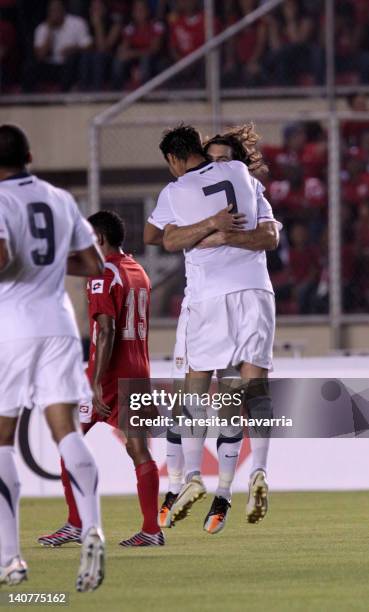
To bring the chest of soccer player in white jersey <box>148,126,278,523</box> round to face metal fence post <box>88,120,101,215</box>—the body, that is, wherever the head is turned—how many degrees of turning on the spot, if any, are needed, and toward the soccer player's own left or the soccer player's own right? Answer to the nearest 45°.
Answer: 0° — they already face it

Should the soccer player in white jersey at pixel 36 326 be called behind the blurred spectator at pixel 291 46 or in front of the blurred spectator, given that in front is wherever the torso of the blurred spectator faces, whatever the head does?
in front

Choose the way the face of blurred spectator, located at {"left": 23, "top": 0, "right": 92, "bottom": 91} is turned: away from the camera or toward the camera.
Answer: toward the camera

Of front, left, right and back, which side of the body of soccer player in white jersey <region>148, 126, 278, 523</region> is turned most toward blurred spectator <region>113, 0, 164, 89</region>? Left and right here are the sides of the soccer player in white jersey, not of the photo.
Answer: front

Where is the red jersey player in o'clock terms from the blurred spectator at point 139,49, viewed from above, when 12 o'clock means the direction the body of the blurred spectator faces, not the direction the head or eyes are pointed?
The red jersey player is roughly at 12 o'clock from the blurred spectator.

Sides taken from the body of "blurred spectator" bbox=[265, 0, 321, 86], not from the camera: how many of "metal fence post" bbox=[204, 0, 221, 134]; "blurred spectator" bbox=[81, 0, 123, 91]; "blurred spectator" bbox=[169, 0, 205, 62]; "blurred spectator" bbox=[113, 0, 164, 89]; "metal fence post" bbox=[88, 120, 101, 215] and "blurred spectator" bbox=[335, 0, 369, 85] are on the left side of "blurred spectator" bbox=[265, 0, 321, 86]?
1

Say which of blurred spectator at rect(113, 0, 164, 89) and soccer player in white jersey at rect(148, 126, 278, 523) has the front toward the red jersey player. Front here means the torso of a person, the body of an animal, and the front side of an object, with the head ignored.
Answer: the blurred spectator

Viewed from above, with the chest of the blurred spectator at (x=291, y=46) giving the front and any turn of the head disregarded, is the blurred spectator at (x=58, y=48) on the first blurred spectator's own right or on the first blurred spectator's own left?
on the first blurred spectator's own right

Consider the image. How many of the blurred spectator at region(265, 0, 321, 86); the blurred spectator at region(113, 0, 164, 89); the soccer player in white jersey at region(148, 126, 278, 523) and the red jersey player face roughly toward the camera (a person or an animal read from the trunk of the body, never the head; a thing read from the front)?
2

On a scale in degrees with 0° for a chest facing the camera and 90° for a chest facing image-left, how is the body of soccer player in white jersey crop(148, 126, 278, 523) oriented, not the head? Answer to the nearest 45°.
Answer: approximately 180°

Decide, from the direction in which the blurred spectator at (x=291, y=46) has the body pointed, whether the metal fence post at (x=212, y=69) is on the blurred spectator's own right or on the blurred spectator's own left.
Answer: on the blurred spectator's own right

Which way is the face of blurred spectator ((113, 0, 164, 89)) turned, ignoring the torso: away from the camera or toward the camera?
toward the camera

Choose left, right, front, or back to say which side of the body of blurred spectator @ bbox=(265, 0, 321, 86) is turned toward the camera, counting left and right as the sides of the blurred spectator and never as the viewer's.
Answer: front

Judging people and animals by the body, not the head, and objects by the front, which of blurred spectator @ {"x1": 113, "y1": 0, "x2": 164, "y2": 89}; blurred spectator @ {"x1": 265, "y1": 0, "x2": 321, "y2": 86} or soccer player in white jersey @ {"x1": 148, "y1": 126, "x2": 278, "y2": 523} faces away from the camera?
the soccer player in white jersey

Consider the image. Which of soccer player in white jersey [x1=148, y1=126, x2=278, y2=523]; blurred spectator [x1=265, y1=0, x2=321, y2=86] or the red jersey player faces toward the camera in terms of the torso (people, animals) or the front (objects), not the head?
the blurred spectator

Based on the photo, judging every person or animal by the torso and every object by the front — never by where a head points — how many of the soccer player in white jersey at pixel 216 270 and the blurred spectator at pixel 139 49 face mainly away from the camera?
1

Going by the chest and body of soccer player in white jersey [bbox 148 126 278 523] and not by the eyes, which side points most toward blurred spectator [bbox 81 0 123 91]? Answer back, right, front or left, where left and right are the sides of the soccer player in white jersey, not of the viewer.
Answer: front

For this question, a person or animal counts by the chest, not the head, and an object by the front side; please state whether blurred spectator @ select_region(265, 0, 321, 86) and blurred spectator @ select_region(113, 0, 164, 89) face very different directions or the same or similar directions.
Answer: same or similar directions

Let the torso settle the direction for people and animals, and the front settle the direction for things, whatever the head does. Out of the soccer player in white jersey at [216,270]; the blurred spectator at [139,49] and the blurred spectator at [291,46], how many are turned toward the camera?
2

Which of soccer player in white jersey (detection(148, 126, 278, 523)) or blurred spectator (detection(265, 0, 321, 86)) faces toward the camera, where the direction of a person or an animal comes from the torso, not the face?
the blurred spectator
